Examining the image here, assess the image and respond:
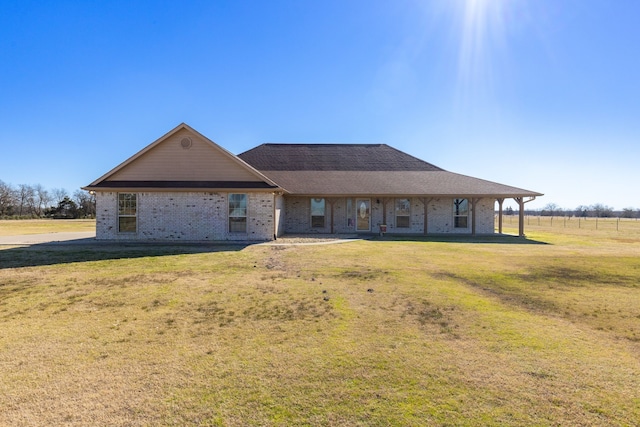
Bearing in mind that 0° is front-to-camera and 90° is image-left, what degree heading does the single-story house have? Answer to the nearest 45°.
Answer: approximately 0°
